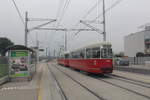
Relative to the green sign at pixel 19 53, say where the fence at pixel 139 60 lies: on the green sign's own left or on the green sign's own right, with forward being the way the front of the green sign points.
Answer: on the green sign's own left

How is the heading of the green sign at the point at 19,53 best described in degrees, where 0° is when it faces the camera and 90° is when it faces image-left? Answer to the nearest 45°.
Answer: approximately 0°

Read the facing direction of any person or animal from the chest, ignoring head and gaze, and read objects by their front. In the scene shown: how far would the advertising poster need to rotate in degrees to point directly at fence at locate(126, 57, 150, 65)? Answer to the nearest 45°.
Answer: approximately 135° to its left
